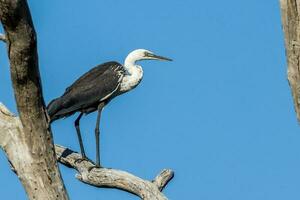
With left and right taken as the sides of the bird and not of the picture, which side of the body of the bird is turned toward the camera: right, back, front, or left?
right
